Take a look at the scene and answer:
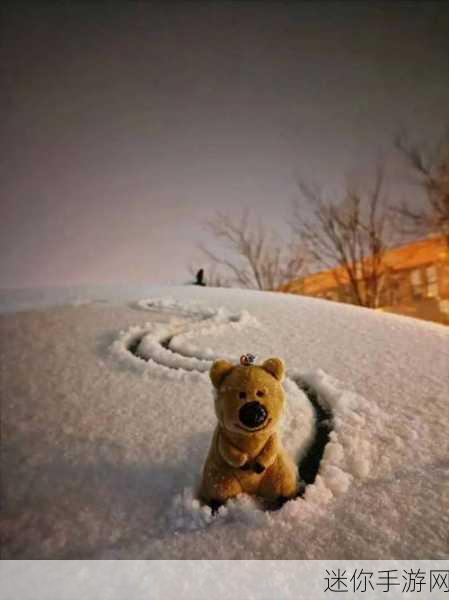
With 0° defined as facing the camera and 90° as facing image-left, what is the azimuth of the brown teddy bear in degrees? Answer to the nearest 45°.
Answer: approximately 0°

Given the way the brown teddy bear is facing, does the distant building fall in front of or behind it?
behind
